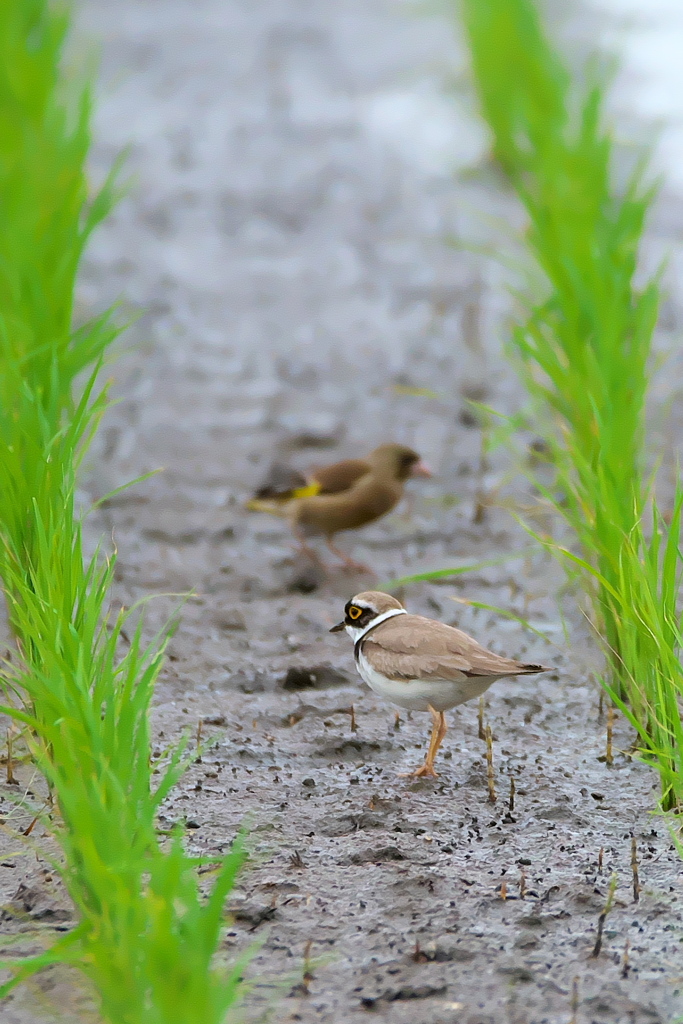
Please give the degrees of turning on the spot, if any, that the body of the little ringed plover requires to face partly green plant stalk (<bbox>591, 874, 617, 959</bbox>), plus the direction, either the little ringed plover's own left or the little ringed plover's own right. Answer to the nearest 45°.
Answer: approximately 90° to the little ringed plover's own left

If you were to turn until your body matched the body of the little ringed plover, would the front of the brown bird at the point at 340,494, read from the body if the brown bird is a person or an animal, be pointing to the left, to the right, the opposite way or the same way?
the opposite way

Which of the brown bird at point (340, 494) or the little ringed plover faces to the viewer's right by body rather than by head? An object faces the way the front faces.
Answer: the brown bird

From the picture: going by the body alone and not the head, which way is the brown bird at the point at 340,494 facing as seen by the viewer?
to the viewer's right

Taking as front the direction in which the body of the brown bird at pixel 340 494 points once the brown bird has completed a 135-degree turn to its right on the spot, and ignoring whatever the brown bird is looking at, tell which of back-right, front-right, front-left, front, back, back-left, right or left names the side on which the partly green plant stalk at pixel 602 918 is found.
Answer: front-left

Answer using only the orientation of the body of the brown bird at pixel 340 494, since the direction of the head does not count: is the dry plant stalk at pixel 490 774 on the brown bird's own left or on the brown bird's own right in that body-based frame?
on the brown bird's own right

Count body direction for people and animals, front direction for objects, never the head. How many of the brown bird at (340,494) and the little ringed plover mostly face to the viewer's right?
1

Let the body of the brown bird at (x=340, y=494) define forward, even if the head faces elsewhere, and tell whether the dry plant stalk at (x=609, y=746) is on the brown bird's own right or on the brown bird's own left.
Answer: on the brown bird's own right

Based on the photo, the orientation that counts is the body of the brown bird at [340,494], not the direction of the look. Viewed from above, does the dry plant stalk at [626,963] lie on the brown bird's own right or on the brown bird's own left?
on the brown bird's own right

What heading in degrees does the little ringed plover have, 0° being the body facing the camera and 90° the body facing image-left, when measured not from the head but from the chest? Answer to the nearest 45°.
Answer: approximately 90°
